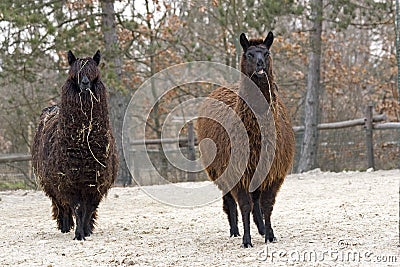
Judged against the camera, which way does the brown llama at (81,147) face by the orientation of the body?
toward the camera

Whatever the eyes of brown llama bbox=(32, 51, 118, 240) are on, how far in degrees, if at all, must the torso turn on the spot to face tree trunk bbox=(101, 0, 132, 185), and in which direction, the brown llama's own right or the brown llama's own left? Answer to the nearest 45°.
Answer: approximately 180°

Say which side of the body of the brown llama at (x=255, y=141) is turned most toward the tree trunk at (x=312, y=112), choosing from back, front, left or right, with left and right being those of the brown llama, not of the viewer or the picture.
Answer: back

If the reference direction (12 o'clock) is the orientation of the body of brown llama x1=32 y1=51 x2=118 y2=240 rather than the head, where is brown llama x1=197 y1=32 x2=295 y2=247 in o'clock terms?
brown llama x1=197 y1=32 x2=295 y2=247 is roughly at 10 o'clock from brown llama x1=32 y1=51 x2=118 y2=240.

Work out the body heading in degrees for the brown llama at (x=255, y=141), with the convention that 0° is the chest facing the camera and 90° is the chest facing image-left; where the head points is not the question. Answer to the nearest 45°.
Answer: approximately 0°

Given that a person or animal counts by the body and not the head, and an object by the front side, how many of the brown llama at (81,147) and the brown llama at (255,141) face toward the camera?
2

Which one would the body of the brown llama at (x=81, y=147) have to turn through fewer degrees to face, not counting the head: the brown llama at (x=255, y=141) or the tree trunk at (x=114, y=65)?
the brown llama

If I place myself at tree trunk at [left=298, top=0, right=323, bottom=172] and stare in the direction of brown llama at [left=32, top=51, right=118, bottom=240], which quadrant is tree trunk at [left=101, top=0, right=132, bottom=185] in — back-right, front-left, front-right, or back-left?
front-right

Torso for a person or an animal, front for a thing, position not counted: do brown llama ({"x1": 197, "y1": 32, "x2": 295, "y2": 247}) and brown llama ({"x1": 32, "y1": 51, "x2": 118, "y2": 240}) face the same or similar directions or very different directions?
same or similar directions

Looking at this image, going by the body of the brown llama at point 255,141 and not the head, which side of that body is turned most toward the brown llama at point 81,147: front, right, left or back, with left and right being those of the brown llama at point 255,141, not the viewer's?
right
